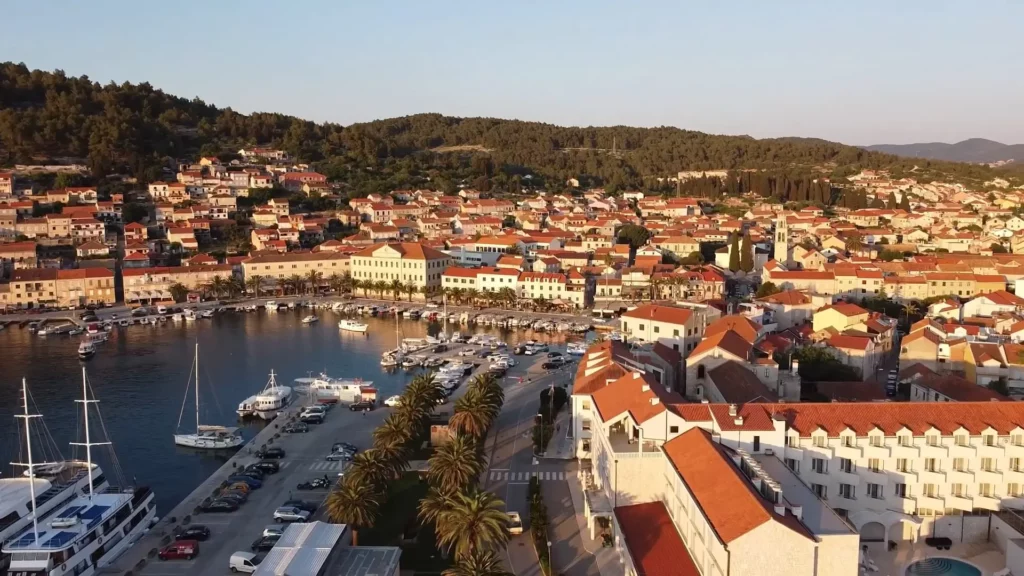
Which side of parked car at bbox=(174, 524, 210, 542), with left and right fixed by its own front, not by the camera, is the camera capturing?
left

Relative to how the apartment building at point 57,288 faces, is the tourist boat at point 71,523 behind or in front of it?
in front

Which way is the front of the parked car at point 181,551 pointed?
to the viewer's left

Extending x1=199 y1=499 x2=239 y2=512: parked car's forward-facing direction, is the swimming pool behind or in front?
behind

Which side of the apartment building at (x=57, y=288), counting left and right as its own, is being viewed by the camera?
front

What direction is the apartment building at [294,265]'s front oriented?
toward the camera

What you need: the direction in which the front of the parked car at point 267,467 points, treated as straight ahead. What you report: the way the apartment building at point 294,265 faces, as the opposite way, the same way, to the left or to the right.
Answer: to the left

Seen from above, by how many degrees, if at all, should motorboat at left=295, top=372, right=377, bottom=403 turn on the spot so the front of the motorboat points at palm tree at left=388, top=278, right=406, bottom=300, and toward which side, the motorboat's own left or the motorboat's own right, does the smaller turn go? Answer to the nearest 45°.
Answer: approximately 90° to the motorboat's own right

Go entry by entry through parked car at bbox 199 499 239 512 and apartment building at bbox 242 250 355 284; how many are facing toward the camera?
1
